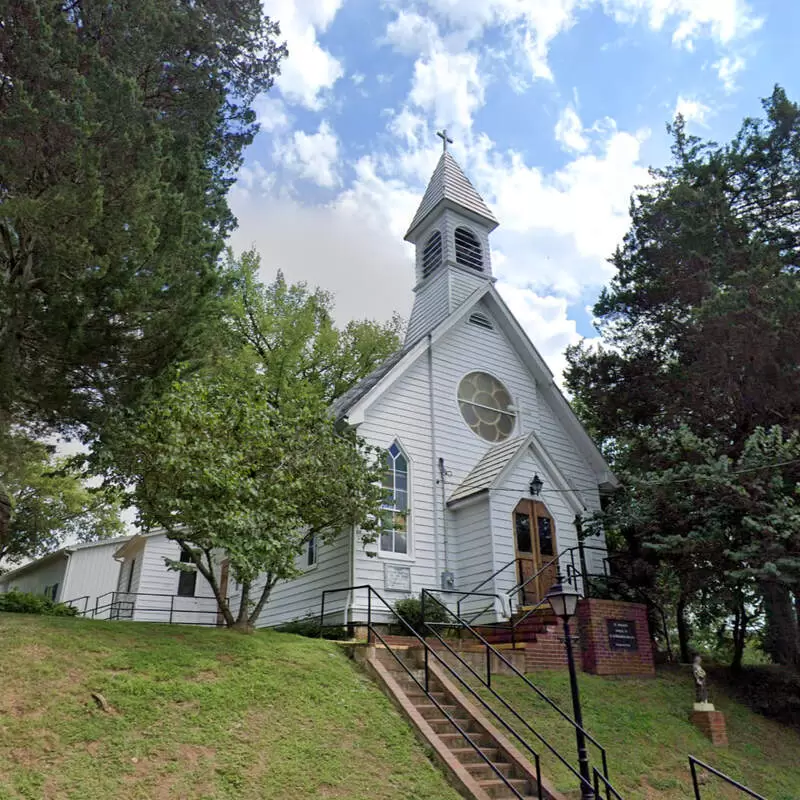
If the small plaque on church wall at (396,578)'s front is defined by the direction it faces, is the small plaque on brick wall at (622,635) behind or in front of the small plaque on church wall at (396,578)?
in front

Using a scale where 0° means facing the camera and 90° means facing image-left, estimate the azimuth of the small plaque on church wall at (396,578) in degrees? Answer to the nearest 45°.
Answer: approximately 315°

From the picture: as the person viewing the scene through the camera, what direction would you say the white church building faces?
facing the viewer and to the right of the viewer

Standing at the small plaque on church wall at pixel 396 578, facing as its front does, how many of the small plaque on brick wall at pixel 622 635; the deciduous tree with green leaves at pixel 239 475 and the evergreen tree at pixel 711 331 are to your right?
1

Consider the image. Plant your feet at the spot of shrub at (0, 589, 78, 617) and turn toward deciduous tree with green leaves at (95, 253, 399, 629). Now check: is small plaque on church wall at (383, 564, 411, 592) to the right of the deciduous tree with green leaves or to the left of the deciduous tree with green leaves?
left

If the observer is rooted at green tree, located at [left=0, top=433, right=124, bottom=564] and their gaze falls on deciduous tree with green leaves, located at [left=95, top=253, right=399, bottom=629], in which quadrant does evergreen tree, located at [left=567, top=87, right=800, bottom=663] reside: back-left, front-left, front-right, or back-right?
front-left

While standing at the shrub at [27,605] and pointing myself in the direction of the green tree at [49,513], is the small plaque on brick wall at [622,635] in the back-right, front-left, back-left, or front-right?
back-right
